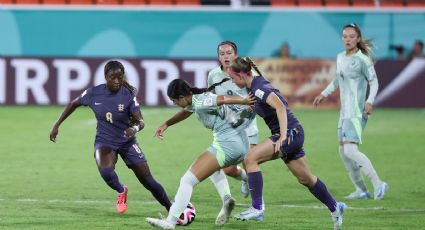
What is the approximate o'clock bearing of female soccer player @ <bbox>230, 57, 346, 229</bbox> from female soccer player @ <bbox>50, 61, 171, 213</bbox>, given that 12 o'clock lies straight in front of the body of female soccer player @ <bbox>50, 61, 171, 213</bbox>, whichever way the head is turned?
female soccer player @ <bbox>230, 57, 346, 229</bbox> is roughly at 10 o'clock from female soccer player @ <bbox>50, 61, 171, 213</bbox>.

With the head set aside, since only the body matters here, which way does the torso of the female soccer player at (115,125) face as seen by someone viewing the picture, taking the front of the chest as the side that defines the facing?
toward the camera

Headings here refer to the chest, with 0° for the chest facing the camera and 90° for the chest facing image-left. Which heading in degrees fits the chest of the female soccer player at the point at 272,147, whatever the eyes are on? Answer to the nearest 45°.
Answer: approximately 90°

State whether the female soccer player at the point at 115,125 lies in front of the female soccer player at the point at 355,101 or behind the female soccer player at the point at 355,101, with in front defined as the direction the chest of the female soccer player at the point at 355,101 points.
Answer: in front

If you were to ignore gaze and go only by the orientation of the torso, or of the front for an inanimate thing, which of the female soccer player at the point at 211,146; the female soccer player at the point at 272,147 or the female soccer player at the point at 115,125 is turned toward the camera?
the female soccer player at the point at 115,125

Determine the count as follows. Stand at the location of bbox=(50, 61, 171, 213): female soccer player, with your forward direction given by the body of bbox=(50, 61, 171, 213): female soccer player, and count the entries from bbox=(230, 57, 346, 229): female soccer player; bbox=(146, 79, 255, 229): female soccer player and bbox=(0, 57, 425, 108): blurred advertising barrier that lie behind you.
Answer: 1

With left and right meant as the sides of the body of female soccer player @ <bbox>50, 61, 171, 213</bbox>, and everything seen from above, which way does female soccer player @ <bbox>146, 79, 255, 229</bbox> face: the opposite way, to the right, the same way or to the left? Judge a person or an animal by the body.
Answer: to the right

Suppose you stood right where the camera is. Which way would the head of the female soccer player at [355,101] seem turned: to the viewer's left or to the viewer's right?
to the viewer's left

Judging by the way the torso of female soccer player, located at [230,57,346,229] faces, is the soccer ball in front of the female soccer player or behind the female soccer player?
in front

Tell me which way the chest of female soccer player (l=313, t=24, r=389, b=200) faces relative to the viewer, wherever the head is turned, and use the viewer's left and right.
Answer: facing the viewer and to the left of the viewer

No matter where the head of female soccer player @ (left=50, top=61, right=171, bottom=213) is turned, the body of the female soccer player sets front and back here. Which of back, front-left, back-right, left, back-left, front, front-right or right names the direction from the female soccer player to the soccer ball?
front-left

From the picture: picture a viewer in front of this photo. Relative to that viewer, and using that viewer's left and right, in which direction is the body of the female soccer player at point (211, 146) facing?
facing to the left of the viewer

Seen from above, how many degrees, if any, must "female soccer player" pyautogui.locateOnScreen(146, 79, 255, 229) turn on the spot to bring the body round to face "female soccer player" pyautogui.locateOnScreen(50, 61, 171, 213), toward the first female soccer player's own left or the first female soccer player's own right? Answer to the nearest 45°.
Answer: approximately 45° to the first female soccer player's own right

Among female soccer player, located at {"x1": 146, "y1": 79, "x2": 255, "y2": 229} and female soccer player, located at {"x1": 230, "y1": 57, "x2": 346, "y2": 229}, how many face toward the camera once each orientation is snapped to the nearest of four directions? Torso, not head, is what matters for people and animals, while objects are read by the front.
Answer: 0

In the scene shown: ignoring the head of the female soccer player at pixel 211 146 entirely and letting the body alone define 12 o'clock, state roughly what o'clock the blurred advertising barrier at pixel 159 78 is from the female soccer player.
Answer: The blurred advertising barrier is roughly at 3 o'clock from the female soccer player.

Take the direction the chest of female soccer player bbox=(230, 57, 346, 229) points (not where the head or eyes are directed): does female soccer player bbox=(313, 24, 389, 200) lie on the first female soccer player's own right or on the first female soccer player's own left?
on the first female soccer player's own right

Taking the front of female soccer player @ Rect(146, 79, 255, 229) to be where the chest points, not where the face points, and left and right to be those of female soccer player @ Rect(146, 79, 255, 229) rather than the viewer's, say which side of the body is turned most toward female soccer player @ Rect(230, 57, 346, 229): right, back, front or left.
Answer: back
